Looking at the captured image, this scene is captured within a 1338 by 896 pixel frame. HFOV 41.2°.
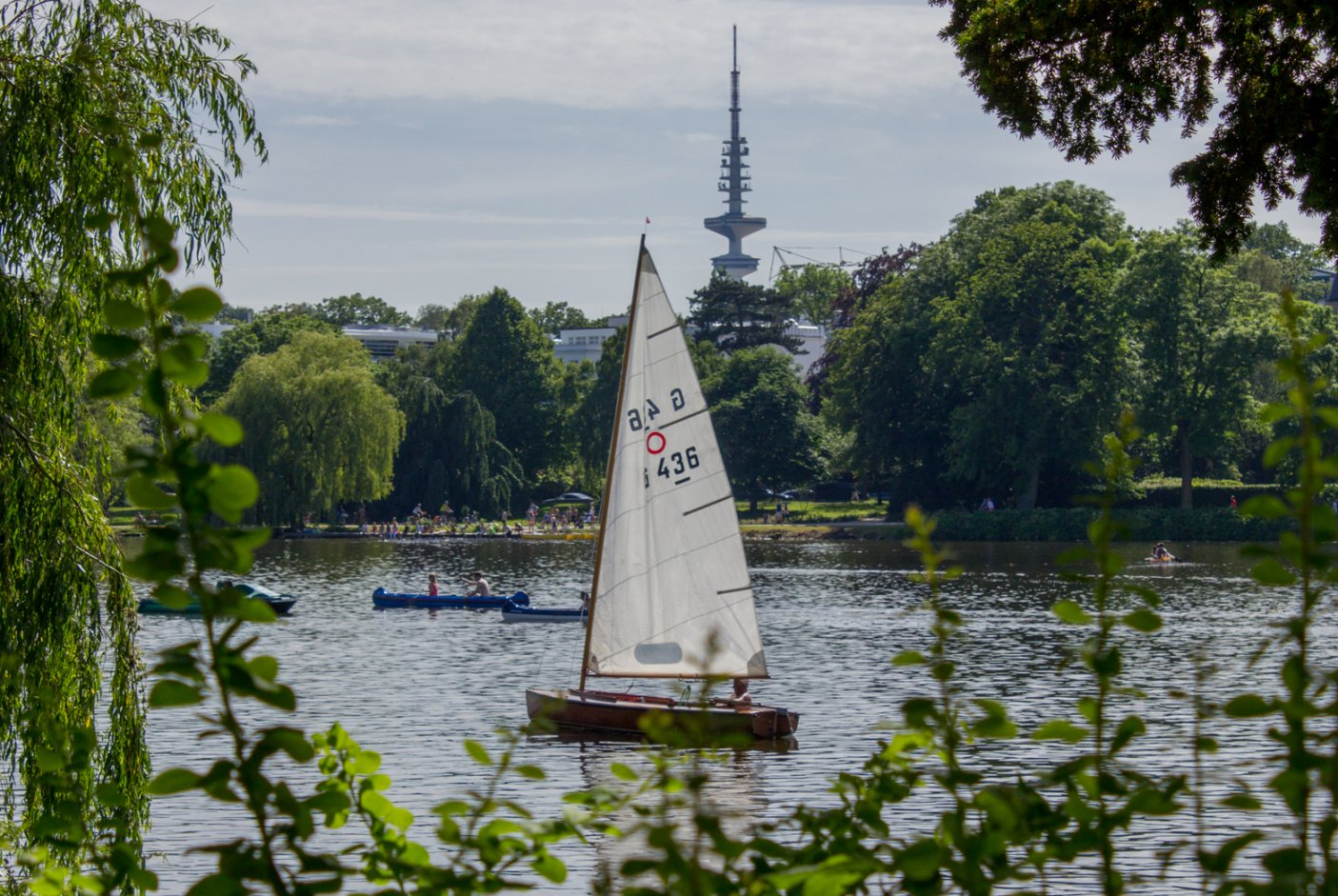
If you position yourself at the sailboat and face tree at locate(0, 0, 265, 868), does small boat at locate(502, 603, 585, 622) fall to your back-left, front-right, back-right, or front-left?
back-right

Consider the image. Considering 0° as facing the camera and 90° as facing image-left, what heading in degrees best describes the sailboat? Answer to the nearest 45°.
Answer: approximately 135°

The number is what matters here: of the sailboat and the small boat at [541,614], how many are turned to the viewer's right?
0

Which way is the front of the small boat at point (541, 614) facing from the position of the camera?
facing to the left of the viewer

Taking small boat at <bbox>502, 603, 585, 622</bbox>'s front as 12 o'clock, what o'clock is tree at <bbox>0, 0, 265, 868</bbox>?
The tree is roughly at 9 o'clock from the small boat.

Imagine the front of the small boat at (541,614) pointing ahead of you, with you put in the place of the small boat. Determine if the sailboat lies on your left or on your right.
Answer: on your left

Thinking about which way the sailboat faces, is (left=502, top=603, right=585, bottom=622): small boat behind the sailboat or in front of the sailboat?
in front
